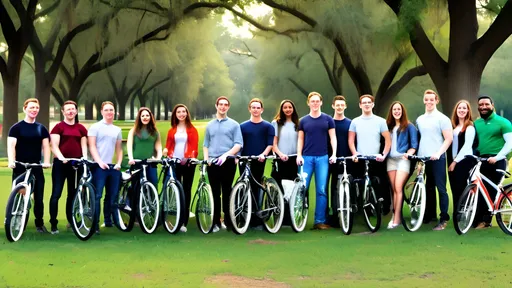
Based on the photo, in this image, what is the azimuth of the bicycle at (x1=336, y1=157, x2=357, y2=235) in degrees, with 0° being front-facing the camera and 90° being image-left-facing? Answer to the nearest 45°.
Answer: approximately 0°

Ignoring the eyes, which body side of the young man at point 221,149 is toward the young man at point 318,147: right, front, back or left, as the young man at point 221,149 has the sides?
left

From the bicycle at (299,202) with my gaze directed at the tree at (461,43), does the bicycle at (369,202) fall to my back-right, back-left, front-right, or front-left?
front-right

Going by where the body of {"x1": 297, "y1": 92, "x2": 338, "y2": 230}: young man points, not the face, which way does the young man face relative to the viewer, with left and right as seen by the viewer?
facing the viewer

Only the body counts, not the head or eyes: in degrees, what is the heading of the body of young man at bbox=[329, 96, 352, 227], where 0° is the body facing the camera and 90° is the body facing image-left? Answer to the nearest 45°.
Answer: approximately 0°

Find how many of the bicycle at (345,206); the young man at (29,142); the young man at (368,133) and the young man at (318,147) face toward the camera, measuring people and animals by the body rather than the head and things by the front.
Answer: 4

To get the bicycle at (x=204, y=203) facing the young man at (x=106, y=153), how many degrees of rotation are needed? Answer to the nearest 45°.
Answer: approximately 135° to its right

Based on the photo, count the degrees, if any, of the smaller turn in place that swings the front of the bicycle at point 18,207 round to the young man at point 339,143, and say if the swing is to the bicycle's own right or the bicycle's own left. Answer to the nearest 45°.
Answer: approximately 135° to the bicycle's own left

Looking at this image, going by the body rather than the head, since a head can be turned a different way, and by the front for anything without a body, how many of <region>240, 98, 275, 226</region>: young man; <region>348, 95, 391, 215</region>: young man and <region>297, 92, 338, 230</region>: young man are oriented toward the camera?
3
